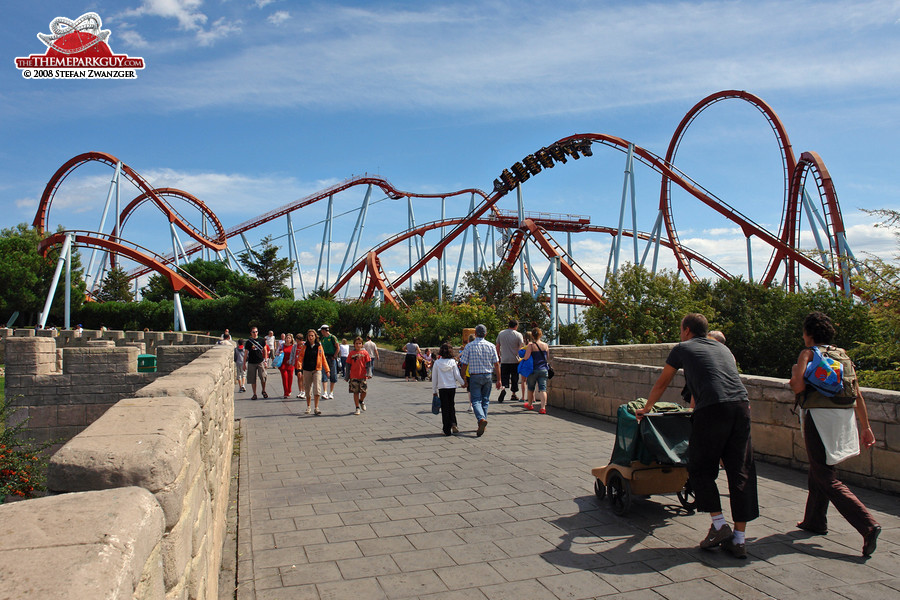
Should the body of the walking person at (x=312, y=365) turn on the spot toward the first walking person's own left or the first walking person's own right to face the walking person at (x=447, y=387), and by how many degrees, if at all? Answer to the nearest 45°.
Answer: approximately 45° to the first walking person's own left

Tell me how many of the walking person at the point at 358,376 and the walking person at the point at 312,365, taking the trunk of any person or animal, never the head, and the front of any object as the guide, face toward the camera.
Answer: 2

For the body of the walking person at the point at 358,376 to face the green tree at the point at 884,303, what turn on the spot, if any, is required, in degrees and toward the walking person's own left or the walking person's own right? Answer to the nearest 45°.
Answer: approximately 45° to the walking person's own left

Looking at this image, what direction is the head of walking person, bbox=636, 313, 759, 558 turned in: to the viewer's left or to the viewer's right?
to the viewer's left

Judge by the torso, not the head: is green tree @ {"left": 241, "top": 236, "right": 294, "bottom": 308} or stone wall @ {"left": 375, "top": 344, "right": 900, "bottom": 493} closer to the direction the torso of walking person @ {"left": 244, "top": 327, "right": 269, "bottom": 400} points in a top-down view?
the stone wall

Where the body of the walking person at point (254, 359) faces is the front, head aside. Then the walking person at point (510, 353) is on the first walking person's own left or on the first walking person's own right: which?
on the first walking person's own left

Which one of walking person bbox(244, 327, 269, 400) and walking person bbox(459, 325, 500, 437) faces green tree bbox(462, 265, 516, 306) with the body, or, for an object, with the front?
walking person bbox(459, 325, 500, 437)

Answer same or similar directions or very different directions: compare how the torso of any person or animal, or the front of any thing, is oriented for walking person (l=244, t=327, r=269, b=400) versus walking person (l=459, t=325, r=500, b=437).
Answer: very different directions

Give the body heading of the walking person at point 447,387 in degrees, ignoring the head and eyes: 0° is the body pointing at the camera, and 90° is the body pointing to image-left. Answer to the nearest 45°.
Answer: approximately 180°

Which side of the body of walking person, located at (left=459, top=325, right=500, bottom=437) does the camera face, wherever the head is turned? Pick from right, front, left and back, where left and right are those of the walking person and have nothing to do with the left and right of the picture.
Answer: back
